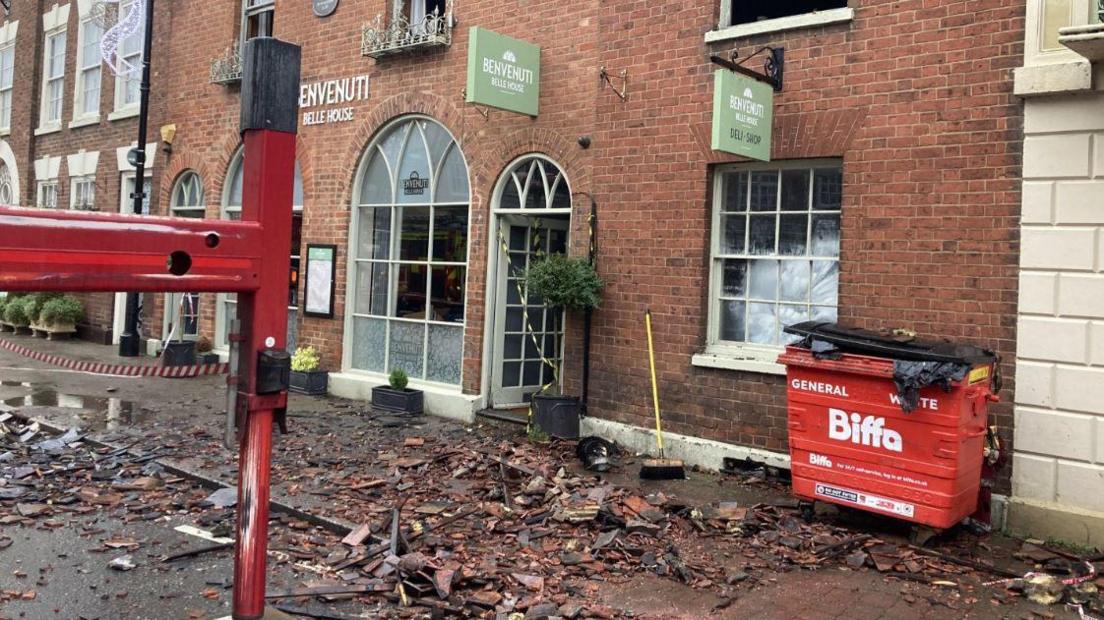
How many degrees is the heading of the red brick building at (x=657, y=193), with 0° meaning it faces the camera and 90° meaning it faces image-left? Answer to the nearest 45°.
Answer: approximately 45°

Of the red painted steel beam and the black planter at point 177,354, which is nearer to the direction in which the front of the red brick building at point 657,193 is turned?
the red painted steel beam

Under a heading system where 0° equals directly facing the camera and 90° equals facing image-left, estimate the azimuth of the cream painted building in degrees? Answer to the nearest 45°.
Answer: approximately 45°

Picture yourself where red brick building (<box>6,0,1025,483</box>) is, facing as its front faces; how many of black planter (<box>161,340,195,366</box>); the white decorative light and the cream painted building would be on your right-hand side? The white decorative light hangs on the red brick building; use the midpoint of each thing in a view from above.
2

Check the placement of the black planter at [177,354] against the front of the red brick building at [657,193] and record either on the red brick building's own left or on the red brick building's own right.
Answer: on the red brick building's own right
